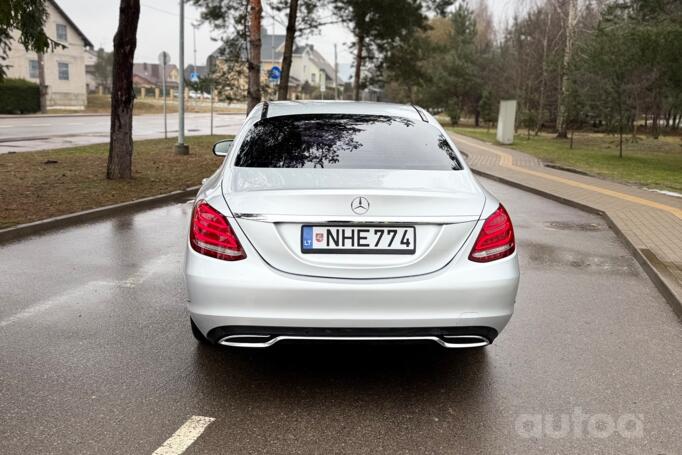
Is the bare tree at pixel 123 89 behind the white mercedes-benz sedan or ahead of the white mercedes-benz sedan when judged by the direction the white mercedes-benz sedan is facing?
ahead

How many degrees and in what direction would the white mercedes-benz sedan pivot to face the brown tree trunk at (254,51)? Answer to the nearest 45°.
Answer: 0° — it already faces it

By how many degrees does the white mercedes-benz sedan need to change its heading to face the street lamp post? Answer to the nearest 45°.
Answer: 0° — it already faces it

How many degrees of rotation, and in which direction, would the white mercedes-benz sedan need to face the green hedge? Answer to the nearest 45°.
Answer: approximately 45° to its left

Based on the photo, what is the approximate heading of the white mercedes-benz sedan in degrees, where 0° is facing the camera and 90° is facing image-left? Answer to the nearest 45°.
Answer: approximately 180°

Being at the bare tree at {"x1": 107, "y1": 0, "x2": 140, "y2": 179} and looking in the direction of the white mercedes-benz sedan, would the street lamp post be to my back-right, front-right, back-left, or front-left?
back-left
